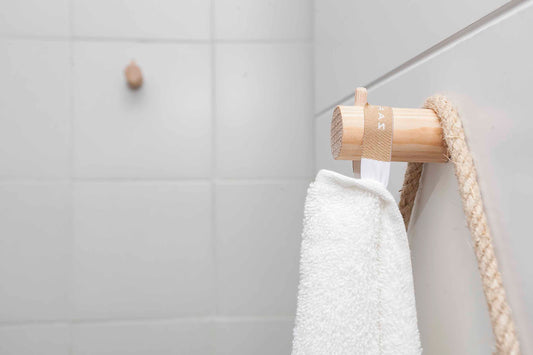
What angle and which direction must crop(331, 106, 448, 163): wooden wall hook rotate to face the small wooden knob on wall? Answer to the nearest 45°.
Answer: approximately 45° to its right

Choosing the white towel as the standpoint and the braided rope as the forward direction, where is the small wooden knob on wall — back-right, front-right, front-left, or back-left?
back-left

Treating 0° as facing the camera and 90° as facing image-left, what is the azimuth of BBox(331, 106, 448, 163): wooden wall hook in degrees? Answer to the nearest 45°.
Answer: approximately 90°
